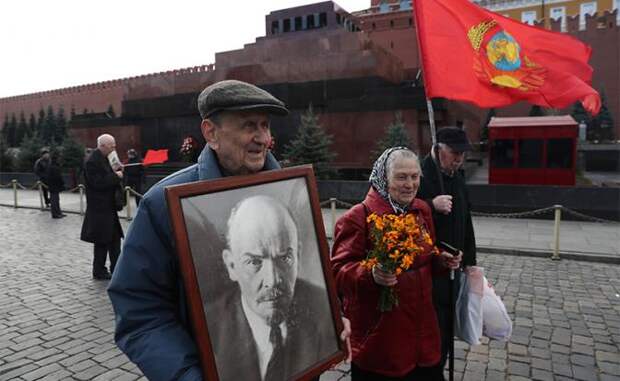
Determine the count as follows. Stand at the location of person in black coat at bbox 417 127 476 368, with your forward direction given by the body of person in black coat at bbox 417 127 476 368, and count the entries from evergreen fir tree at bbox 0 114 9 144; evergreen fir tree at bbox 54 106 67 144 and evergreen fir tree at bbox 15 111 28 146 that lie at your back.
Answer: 3

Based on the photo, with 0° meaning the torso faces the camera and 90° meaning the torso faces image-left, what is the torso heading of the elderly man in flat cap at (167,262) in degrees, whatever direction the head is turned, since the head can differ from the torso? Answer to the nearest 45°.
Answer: approximately 315°

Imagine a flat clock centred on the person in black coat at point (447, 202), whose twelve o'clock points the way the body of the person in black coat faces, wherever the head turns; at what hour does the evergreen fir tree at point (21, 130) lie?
The evergreen fir tree is roughly at 6 o'clock from the person in black coat.

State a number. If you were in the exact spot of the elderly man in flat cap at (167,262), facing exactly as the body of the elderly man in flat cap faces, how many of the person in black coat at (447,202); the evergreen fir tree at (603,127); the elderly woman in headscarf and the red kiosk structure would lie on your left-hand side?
4

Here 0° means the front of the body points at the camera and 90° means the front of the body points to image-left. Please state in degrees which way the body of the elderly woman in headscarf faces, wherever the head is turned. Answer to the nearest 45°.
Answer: approximately 315°

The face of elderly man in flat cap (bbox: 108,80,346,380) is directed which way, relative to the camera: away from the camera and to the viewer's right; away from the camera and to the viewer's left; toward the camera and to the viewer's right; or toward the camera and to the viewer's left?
toward the camera and to the viewer's right

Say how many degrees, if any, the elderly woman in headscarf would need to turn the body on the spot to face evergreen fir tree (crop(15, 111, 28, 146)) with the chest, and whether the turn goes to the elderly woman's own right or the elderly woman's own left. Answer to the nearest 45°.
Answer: approximately 180°

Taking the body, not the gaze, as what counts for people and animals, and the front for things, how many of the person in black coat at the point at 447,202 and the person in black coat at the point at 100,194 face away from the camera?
0

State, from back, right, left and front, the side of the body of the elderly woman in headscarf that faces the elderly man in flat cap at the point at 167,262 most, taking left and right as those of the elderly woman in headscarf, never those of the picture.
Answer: right
